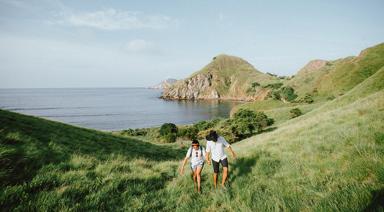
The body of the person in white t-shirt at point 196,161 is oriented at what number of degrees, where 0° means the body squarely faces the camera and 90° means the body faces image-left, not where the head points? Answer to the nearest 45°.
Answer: approximately 0°
